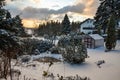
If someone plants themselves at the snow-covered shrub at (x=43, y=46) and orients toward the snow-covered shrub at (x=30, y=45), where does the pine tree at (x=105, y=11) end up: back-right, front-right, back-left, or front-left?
back-right

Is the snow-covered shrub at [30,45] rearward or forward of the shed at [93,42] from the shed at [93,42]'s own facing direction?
forward

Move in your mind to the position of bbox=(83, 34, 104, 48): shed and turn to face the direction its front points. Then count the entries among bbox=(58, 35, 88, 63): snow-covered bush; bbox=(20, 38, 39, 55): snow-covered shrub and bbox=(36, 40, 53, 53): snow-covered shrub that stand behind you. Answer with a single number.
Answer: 0

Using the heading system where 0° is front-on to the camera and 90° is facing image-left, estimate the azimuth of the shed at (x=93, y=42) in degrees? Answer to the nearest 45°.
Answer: approximately 45°

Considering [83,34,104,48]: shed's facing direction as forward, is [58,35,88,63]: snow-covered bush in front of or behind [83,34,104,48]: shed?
in front

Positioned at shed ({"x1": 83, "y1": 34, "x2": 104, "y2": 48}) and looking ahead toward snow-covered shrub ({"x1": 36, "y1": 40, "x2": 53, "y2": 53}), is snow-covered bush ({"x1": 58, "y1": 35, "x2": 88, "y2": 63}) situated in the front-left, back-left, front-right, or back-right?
front-left

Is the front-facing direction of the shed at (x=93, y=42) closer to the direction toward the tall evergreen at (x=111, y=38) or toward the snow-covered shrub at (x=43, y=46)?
the snow-covered shrub

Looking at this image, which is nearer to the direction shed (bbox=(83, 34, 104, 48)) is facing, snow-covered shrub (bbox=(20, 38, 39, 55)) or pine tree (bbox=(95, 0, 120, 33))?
the snow-covered shrub

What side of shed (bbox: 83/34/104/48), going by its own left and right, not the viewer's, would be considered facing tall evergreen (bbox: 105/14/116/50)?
left

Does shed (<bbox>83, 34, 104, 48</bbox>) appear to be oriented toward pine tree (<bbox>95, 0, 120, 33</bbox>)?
no
